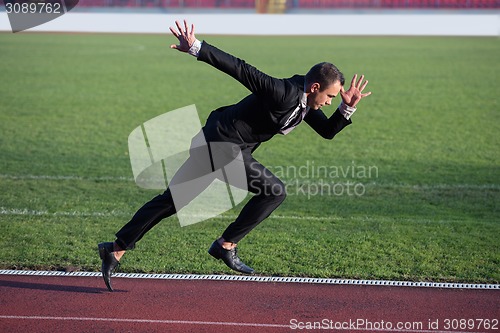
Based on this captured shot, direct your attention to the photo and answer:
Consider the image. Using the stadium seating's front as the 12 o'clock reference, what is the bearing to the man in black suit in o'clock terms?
The man in black suit is roughly at 12 o'clock from the stadium seating.

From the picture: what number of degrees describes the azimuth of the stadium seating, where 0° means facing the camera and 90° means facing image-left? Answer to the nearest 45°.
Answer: approximately 0°
